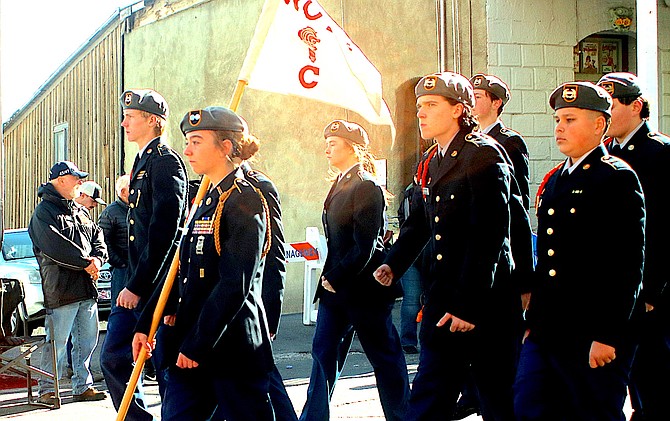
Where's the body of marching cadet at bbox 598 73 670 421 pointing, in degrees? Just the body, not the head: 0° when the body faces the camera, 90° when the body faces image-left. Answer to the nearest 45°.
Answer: approximately 45°

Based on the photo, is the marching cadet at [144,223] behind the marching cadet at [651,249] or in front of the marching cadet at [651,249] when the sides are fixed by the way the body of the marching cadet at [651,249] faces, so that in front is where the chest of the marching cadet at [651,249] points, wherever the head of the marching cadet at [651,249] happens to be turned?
in front

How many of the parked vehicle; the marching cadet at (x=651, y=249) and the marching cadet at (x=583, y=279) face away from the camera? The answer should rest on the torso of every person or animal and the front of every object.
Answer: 0

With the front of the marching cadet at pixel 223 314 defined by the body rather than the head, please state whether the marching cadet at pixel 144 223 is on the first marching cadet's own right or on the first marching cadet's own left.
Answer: on the first marching cadet's own right

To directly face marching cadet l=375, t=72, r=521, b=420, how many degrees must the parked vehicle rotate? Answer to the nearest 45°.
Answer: approximately 45° to its right

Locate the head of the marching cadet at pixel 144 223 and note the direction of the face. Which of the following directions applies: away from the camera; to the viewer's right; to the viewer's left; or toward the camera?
to the viewer's left

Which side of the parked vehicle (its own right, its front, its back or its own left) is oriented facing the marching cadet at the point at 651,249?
front

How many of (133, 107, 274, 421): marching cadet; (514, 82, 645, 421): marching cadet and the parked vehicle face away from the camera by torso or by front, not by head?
0

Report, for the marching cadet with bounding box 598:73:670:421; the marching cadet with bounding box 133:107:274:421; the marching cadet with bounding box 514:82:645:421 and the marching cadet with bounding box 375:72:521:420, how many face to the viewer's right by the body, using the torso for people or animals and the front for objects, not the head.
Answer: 0

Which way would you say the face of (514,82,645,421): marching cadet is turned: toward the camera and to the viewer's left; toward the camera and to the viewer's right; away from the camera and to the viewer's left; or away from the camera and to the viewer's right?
toward the camera and to the viewer's left

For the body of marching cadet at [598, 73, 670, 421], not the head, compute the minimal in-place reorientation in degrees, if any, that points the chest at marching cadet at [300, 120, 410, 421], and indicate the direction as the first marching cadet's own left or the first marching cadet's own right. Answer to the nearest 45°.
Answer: approximately 45° to the first marching cadet's own right

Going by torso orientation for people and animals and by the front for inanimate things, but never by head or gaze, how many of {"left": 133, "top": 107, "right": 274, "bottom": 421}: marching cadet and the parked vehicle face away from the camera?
0

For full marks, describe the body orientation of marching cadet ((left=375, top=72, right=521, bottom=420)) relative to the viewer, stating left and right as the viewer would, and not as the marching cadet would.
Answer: facing the viewer and to the left of the viewer

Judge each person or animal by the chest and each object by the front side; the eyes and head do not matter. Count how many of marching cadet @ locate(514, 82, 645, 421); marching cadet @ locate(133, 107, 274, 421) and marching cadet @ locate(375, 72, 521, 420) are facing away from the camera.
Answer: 0

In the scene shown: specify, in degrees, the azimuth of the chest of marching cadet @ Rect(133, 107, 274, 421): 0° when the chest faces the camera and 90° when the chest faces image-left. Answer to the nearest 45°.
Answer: approximately 45°

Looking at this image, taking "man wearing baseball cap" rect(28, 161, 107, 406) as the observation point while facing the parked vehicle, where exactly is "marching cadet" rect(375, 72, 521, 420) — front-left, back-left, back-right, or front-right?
back-right

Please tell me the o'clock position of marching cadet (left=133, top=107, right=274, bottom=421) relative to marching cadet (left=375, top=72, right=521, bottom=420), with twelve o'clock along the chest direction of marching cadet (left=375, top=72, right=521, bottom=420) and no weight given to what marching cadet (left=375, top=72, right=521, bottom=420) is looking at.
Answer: marching cadet (left=133, top=107, right=274, bottom=421) is roughly at 1 o'clock from marching cadet (left=375, top=72, right=521, bottom=420).
